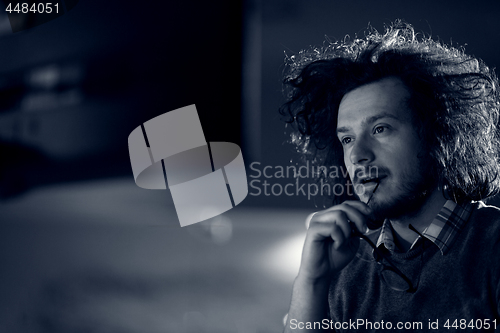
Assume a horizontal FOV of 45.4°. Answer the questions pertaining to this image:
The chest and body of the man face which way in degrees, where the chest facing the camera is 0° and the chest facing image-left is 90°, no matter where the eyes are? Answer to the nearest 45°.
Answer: approximately 45°

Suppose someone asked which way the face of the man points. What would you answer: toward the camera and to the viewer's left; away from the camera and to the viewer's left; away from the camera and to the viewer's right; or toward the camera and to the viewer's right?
toward the camera and to the viewer's left
